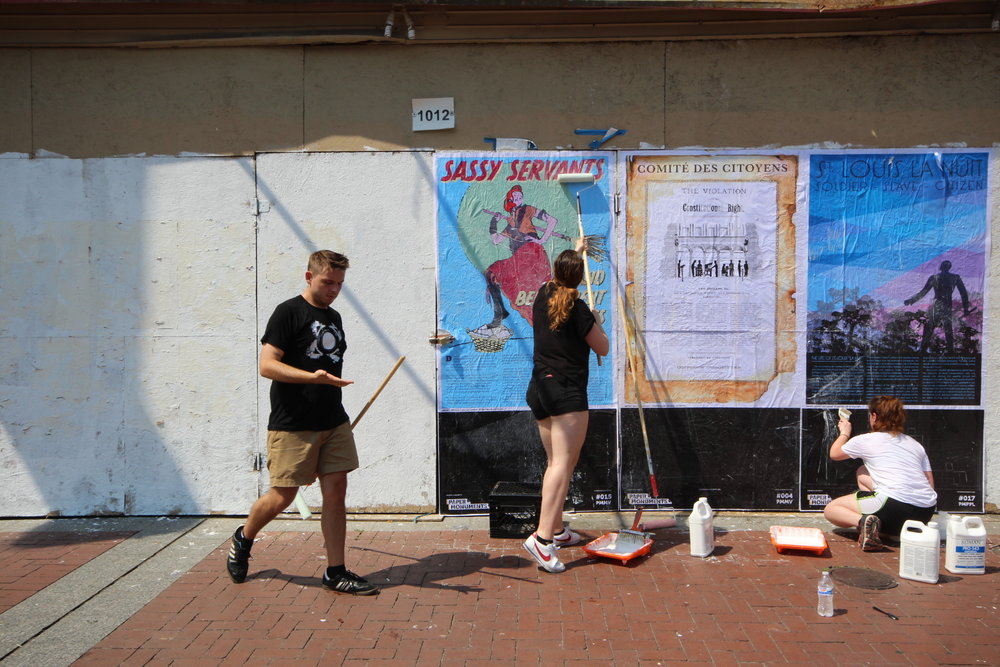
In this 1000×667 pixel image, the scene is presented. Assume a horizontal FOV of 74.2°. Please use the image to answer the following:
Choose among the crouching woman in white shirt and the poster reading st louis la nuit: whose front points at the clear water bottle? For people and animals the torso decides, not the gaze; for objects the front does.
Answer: the poster reading st louis la nuit

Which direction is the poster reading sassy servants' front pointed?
toward the camera

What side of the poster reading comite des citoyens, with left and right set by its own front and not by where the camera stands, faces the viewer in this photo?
front

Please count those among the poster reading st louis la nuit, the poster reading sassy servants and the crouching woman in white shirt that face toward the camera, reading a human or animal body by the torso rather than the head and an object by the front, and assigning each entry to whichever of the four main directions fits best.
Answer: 2

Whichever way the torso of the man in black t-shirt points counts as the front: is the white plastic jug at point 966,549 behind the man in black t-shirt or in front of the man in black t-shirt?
in front

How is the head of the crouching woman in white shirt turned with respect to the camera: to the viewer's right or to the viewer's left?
to the viewer's left

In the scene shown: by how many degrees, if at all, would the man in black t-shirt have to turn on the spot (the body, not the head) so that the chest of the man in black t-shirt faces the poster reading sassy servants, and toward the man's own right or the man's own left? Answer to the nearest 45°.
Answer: approximately 90° to the man's own left

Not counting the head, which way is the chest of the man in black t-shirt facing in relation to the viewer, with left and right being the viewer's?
facing the viewer and to the right of the viewer
